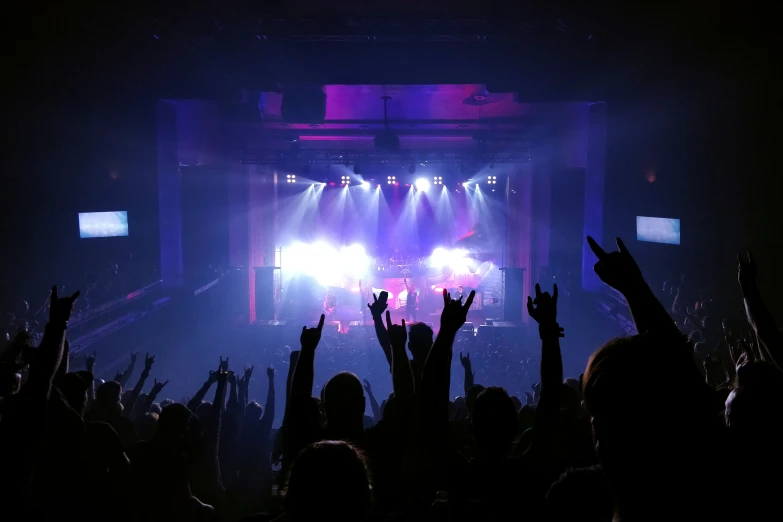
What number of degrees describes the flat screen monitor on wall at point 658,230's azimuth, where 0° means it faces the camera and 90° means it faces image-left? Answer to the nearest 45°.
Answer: approximately 0°

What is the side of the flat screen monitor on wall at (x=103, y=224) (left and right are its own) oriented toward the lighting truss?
left

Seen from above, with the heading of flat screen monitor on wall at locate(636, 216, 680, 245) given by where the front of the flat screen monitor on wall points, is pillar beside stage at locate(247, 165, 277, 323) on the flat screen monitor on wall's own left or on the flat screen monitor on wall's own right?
on the flat screen monitor on wall's own right

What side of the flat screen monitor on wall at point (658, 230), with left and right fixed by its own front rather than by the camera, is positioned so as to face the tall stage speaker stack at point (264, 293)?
right

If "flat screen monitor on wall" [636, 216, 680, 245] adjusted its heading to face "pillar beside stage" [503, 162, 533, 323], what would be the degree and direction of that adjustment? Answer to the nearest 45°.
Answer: approximately 135° to its right

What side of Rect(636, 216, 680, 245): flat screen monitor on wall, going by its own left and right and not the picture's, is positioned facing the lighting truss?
right

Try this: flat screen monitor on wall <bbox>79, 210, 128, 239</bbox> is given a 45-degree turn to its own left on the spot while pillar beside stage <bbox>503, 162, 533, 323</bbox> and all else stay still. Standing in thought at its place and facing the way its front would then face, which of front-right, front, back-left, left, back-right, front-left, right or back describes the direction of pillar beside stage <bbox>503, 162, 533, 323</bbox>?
front-left

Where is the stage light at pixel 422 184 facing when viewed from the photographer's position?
facing the viewer

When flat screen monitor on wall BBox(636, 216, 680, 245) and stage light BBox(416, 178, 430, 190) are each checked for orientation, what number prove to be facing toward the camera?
2

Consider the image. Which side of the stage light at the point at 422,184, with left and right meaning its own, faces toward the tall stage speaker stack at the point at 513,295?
left

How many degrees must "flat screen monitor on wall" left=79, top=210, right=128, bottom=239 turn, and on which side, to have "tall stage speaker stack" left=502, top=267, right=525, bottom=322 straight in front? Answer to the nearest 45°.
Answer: approximately 90° to its left

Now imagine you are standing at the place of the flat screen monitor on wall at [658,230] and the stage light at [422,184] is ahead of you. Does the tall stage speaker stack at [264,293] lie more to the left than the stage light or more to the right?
left

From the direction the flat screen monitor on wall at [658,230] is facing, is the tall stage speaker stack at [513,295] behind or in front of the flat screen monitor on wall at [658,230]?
behind

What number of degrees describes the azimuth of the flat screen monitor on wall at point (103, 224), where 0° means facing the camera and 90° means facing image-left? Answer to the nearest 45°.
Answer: approximately 0°
